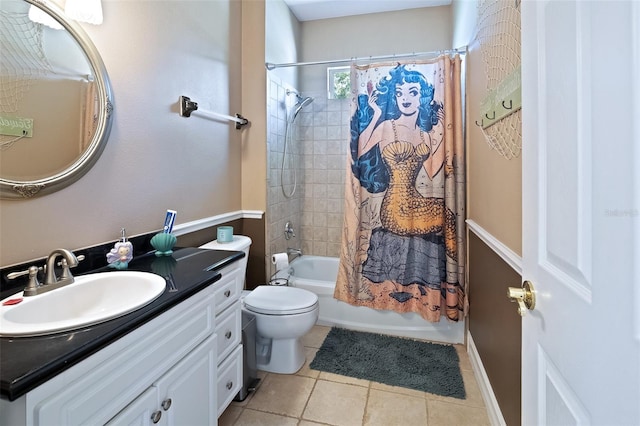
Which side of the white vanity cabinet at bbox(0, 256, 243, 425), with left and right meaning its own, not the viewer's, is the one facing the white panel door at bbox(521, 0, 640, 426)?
front

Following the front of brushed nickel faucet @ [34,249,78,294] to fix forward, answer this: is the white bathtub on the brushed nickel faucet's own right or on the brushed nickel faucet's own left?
on the brushed nickel faucet's own left

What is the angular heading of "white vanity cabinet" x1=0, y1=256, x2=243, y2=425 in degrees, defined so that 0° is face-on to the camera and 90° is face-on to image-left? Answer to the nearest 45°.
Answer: approximately 315°

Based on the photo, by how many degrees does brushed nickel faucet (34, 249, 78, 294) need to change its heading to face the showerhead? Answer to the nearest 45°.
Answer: approximately 90° to its left

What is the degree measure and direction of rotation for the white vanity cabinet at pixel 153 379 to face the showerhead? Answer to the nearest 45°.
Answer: approximately 90° to its left

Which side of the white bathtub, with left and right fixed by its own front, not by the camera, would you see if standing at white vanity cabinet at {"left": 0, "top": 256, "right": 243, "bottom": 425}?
front

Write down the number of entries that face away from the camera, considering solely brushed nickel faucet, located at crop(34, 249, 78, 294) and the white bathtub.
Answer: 0

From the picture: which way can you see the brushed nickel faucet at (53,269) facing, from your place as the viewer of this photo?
facing the viewer and to the right of the viewer

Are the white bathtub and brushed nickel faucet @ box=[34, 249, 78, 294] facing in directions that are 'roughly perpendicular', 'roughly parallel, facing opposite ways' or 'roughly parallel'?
roughly perpendicular

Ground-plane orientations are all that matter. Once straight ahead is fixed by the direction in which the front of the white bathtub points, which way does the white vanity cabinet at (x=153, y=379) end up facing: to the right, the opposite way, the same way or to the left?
to the left

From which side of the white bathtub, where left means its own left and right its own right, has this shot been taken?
front

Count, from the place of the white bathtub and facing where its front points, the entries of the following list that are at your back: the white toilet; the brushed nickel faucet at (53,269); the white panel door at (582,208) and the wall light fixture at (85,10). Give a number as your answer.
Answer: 0
